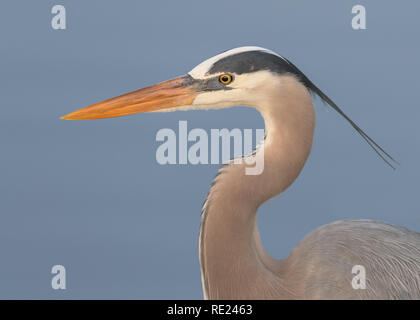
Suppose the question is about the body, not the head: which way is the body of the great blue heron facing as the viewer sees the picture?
to the viewer's left
